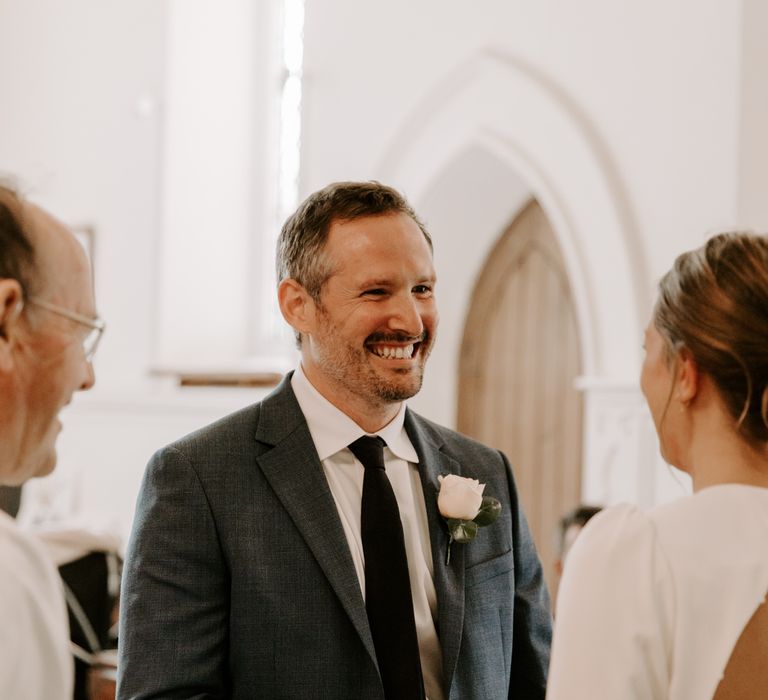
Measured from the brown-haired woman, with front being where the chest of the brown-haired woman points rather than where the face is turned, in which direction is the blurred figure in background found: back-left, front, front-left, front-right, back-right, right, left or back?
front-right

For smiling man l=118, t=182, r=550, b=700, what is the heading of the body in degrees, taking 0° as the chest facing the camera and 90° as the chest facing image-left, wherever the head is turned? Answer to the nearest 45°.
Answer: approximately 315°

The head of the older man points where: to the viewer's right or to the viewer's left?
to the viewer's right

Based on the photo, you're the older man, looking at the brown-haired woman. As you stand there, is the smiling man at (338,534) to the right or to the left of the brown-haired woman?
left

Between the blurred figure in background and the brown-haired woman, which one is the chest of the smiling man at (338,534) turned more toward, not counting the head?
the brown-haired woman

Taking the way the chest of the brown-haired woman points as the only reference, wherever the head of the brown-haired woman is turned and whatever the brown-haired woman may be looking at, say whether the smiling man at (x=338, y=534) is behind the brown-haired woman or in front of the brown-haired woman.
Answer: in front

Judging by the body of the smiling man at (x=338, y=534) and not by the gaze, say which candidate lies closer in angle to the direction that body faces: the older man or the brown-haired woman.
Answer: the brown-haired woman

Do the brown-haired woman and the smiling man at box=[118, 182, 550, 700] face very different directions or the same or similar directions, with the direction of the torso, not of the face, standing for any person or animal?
very different directions

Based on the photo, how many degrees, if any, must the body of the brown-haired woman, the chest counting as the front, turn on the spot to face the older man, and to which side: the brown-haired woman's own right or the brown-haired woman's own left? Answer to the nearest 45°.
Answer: approximately 90° to the brown-haired woman's own left

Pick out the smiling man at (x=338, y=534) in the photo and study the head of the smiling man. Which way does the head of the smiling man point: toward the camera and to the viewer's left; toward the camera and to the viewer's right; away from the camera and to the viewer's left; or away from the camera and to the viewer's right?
toward the camera and to the viewer's right

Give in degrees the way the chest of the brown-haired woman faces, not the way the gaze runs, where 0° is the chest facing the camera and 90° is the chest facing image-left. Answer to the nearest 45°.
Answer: approximately 135°
